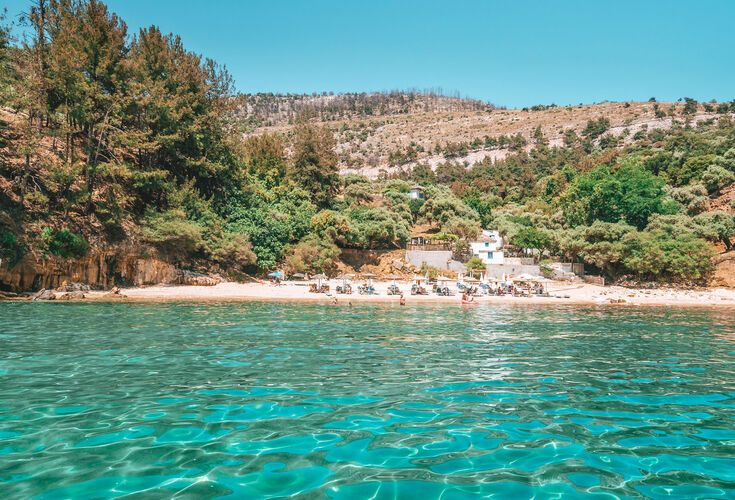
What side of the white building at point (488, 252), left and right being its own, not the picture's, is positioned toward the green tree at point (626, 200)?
left

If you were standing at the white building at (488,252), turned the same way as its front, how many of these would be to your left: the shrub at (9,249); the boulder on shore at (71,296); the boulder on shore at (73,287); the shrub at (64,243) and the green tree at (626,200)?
1

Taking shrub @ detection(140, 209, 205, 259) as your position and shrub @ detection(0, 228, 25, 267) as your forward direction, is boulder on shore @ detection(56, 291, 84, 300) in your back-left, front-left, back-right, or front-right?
front-left

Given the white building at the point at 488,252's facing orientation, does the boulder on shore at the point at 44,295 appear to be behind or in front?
in front

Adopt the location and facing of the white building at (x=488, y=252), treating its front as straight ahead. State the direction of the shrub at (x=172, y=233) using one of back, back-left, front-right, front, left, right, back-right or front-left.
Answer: front-right

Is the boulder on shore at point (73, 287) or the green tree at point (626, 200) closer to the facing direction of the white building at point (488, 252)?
the boulder on shore

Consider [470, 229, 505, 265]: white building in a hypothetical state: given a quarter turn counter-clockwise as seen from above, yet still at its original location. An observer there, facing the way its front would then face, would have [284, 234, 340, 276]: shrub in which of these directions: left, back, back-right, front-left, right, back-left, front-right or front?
back-right

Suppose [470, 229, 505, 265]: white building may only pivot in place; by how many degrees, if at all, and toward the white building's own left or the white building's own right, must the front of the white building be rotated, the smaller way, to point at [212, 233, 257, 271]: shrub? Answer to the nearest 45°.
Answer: approximately 45° to the white building's own right

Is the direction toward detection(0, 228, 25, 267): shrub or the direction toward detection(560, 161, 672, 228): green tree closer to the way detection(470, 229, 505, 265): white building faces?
the shrub

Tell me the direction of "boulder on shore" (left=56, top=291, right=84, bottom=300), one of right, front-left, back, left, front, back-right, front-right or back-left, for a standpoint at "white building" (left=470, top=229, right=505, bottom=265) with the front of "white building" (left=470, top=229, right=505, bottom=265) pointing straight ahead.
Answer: front-right

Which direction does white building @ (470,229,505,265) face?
toward the camera

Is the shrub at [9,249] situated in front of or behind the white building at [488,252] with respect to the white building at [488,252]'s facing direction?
in front
